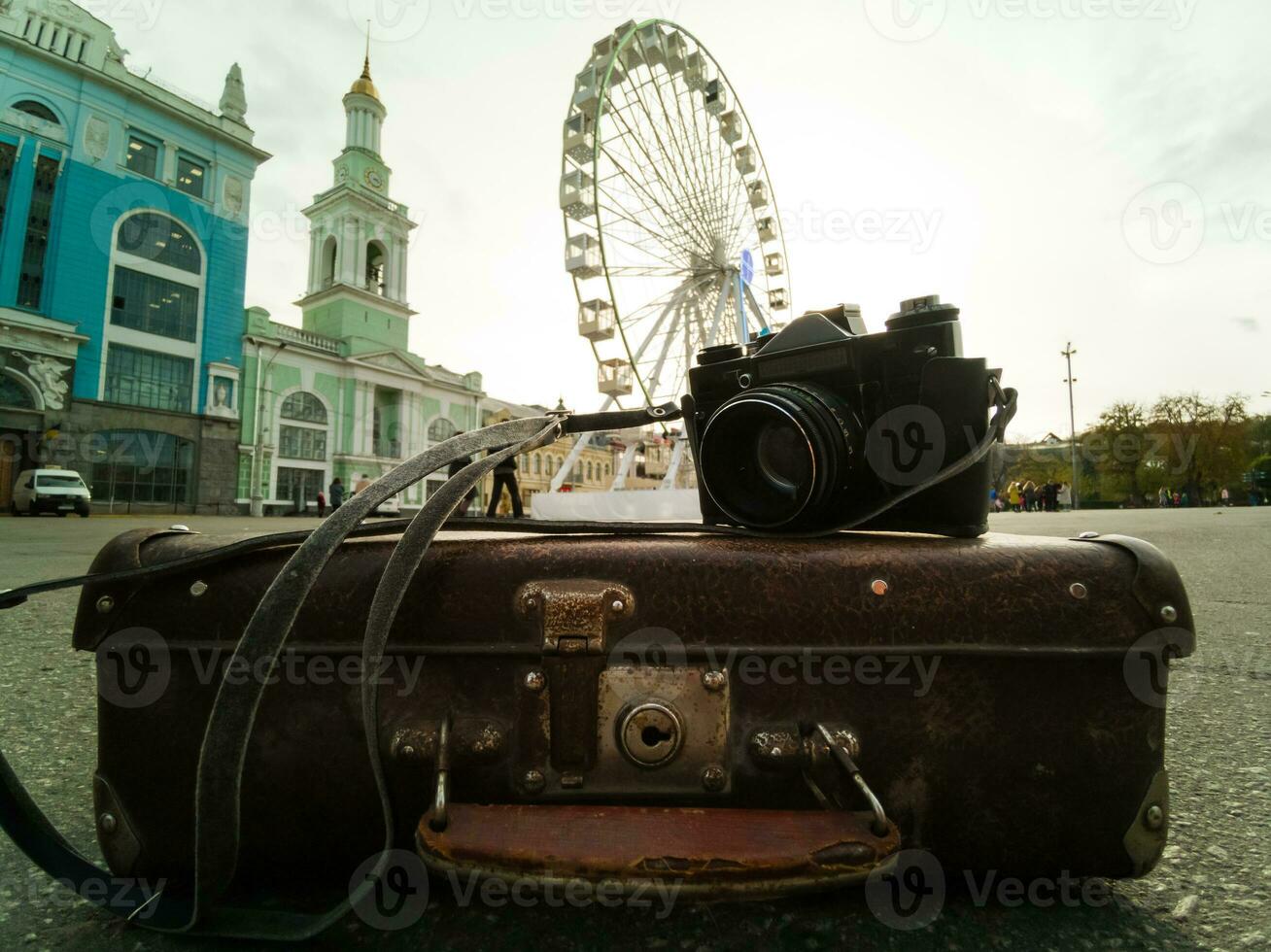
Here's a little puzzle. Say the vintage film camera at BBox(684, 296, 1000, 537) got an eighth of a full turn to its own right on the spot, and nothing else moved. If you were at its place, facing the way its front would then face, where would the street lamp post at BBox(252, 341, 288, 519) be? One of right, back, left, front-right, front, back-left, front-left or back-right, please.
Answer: front-right

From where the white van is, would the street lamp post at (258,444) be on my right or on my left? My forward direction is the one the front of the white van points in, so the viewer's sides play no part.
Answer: on my left

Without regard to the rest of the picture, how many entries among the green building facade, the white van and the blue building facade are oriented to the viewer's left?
0

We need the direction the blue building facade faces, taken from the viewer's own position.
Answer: facing the viewer and to the right of the viewer

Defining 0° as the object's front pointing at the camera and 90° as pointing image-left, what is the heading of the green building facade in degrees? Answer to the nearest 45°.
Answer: approximately 315°

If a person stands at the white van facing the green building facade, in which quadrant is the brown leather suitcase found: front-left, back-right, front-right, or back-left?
back-right

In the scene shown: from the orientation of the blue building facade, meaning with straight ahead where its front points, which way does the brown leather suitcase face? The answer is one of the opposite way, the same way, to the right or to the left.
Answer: to the right

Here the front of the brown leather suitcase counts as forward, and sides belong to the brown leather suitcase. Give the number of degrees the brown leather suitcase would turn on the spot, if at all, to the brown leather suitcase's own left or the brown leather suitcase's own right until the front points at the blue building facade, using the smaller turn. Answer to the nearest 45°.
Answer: approximately 135° to the brown leather suitcase's own right

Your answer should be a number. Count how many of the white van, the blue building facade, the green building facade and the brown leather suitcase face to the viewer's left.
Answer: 0

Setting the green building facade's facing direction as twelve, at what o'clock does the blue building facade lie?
The blue building facade is roughly at 3 o'clock from the green building facade.

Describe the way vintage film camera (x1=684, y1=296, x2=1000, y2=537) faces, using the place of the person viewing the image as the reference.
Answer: facing the viewer and to the left of the viewer

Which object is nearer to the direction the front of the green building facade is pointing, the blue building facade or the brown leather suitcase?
the brown leather suitcase

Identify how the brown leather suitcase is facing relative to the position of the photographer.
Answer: facing the viewer

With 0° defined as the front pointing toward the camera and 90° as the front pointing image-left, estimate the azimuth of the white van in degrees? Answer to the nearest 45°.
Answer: approximately 315°
